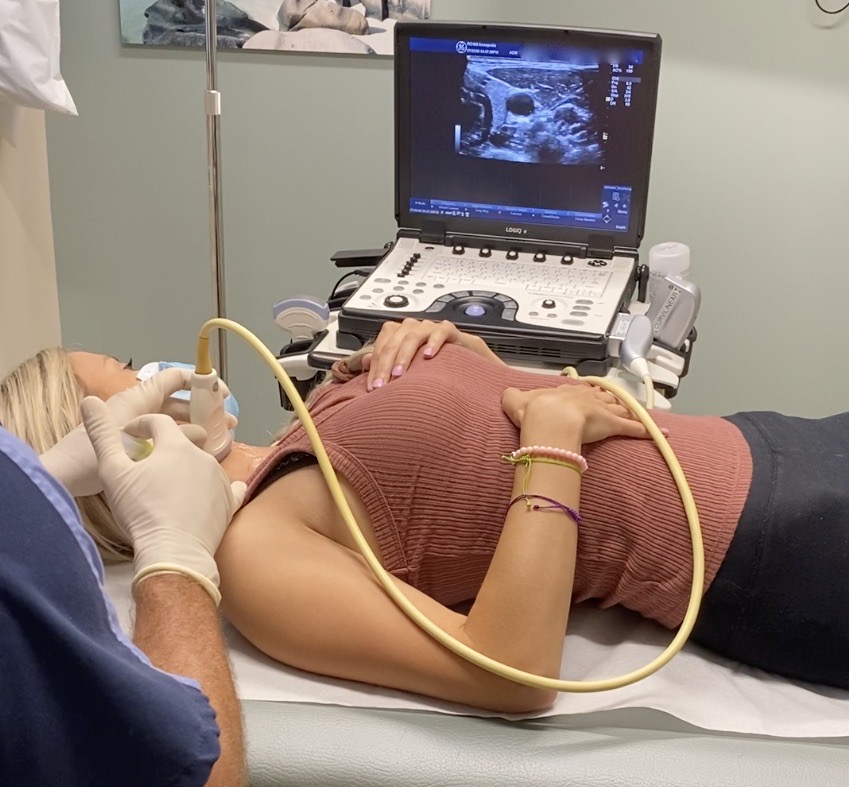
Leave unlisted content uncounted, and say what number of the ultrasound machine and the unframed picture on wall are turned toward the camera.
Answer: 2

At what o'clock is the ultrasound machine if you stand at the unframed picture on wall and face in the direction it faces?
The ultrasound machine is roughly at 11 o'clock from the unframed picture on wall.

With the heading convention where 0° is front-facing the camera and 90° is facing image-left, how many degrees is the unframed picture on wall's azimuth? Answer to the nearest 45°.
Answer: approximately 0°

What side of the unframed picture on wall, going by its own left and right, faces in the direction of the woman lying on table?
front

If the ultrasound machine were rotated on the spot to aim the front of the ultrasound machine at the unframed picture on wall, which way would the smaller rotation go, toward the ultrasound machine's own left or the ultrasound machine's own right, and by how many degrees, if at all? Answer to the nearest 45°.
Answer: approximately 135° to the ultrasound machine's own right

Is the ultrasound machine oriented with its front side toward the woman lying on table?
yes

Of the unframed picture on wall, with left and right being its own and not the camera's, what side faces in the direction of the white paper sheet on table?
front

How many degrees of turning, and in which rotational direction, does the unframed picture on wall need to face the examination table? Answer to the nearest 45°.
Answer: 0° — it already faces it
